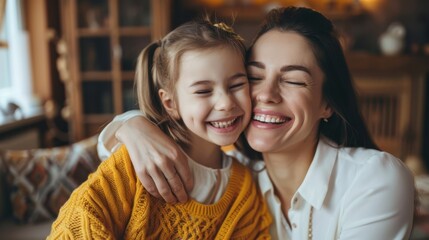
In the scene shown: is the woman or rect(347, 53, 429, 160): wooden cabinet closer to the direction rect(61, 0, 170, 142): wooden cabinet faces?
the woman

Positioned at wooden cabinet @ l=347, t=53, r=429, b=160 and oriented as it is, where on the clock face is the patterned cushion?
The patterned cushion is roughly at 1 o'clock from the wooden cabinet.

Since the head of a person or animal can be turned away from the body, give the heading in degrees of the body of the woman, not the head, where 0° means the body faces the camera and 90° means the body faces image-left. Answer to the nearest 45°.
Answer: approximately 45°

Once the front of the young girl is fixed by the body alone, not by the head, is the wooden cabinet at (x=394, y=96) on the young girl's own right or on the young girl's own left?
on the young girl's own left

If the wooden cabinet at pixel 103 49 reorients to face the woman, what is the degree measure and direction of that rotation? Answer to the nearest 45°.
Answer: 0° — it already faces them

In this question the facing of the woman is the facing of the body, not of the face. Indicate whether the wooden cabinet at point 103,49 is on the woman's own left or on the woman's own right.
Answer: on the woman's own right

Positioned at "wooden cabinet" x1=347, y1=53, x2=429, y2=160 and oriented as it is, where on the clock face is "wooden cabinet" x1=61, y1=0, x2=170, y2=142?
"wooden cabinet" x1=61, y1=0, x2=170, y2=142 is roughly at 2 o'clock from "wooden cabinet" x1=347, y1=53, x2=429, y2=160.

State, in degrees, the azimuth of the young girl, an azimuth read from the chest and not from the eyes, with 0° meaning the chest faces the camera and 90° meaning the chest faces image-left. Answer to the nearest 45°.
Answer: approximately 315°

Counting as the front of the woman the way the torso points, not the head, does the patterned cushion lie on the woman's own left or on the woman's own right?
on the woman's own right
